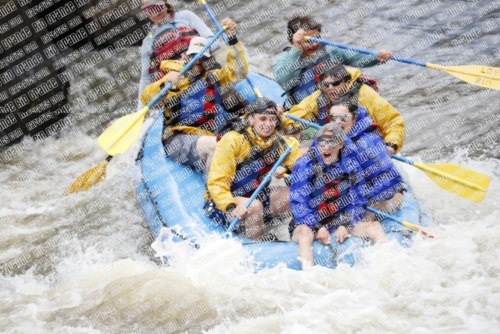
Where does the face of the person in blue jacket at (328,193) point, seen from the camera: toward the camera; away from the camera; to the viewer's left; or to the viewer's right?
toward the camera

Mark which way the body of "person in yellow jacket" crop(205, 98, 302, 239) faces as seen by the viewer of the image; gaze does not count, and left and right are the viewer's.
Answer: facing the viewer and to the right of the viewer

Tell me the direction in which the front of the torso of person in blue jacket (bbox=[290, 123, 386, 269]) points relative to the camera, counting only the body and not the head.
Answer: toward the camera

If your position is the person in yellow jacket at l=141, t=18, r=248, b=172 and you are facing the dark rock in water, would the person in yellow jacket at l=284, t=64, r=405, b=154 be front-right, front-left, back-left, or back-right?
back-right

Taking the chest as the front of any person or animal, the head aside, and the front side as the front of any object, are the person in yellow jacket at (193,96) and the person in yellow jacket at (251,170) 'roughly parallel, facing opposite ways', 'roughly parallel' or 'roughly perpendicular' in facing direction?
roughly parallel

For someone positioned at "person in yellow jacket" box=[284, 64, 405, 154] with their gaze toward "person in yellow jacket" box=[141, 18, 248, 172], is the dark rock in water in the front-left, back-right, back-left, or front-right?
front-right

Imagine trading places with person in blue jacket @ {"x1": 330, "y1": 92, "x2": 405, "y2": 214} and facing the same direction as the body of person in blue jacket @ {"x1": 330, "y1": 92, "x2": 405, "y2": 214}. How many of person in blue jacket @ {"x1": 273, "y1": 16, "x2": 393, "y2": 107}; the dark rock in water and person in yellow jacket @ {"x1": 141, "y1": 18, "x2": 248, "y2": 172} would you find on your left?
0

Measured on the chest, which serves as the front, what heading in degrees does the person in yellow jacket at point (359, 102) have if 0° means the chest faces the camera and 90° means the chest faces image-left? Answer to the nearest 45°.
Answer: approximately 45°

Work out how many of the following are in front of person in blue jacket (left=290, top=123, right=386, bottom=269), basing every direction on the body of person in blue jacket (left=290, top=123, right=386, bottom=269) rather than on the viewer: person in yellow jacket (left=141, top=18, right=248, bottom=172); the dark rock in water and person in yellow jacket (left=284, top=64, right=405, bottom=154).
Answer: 0

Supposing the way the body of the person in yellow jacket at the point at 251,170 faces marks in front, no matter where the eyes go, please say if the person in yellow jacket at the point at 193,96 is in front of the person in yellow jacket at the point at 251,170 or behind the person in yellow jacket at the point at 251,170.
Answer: behind
